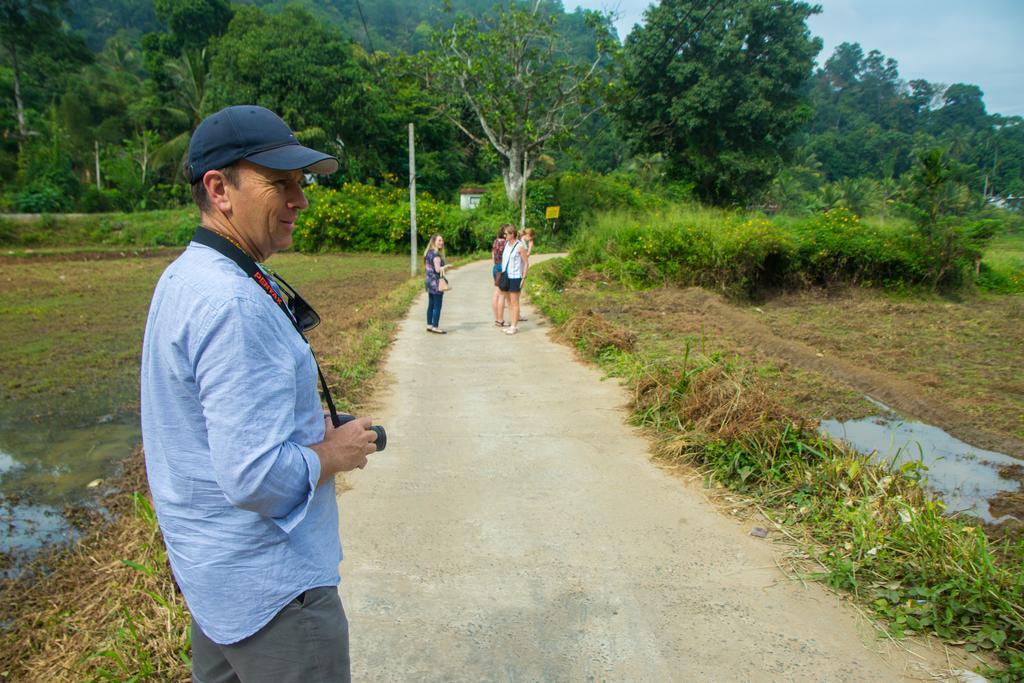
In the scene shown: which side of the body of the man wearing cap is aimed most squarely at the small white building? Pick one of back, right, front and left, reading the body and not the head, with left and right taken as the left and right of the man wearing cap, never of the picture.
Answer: left

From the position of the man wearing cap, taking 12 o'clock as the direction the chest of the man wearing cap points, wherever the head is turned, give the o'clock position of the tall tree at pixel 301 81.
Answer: The tall tree is roughly at 9 o'clock from the man wearing cap.

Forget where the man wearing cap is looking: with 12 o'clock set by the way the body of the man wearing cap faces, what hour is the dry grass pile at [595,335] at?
The dry grass pile is roughly at 10 o'clock from the man wearing cap.

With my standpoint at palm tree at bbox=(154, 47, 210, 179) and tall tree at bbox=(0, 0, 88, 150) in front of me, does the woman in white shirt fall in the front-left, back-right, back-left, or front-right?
back-left

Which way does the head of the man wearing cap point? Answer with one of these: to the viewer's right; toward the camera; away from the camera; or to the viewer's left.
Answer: to the viewer's right

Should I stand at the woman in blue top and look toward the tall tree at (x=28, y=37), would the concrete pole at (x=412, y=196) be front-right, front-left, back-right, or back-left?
front-right

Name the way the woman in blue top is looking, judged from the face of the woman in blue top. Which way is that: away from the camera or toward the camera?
toward the camera

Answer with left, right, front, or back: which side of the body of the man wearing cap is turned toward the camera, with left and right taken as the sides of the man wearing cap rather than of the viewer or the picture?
right
